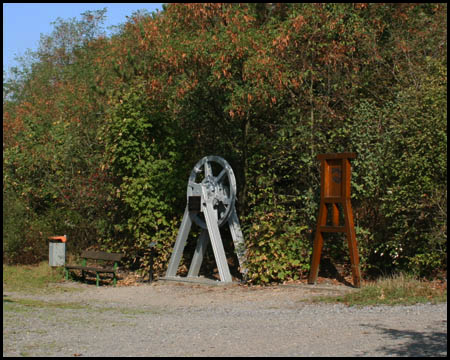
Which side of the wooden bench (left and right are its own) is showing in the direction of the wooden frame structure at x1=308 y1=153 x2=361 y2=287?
left

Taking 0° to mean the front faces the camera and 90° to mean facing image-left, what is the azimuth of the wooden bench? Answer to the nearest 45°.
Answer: approximately 45°
